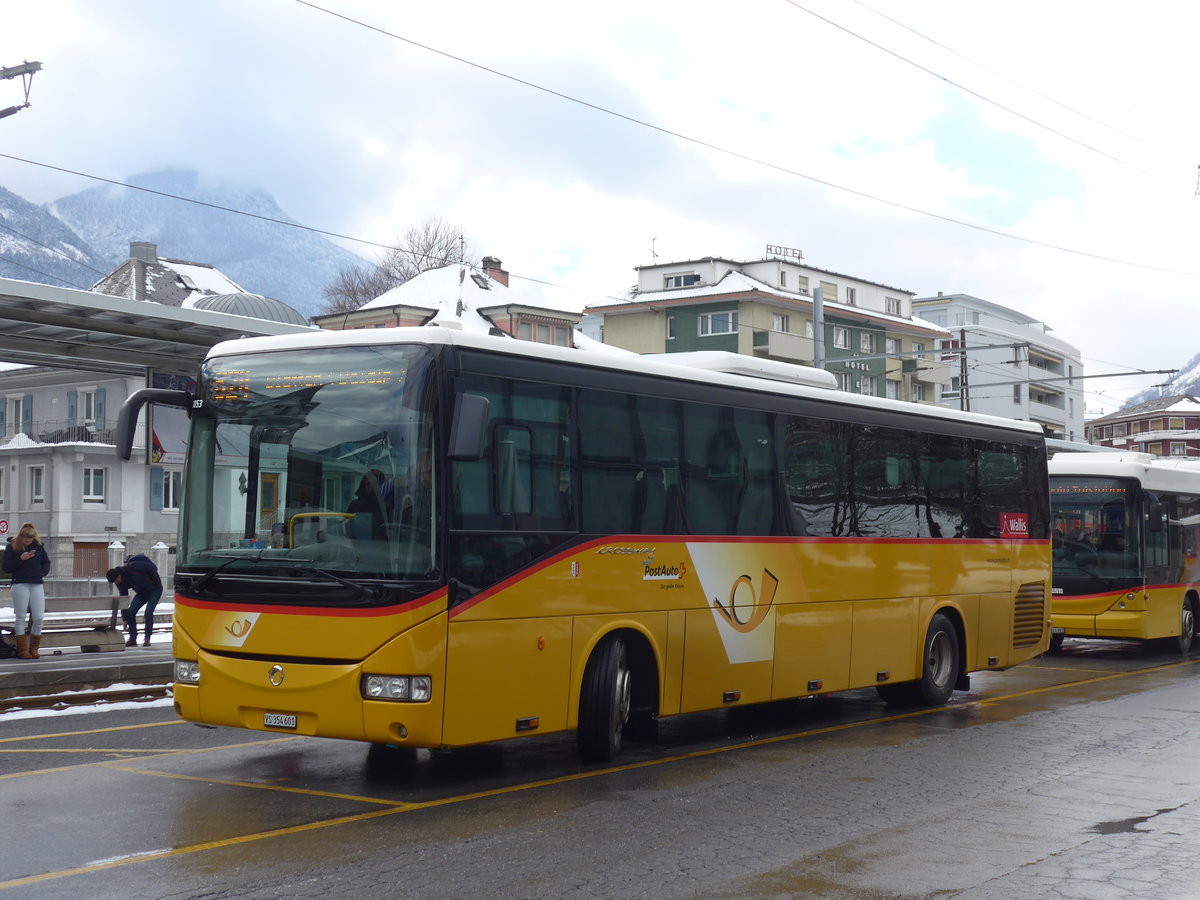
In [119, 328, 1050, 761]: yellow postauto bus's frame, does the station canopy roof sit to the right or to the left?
on its right

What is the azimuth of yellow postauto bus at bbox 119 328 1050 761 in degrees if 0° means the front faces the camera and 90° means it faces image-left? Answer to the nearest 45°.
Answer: approximately 45°

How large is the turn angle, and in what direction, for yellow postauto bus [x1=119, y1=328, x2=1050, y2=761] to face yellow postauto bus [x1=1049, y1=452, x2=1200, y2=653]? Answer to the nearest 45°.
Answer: approximately 180°

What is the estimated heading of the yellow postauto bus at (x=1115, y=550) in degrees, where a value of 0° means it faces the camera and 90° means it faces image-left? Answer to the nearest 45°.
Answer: approximately 45°
